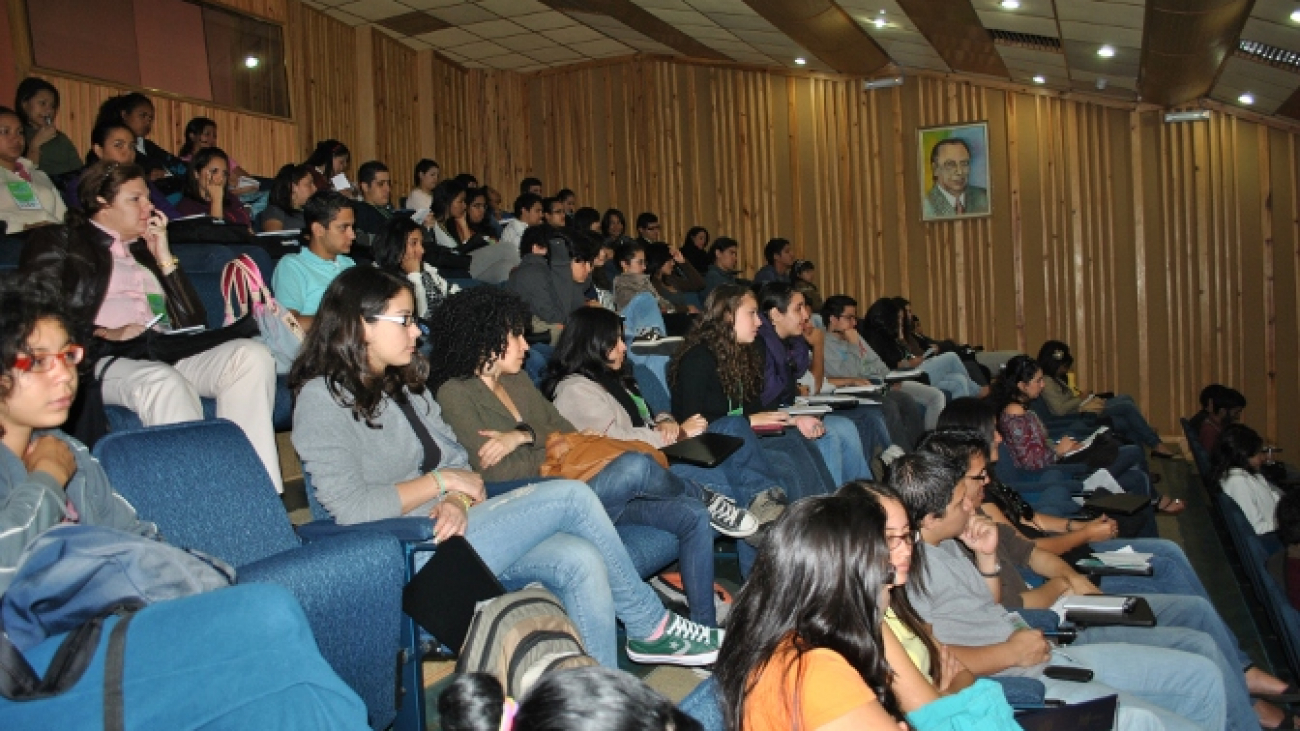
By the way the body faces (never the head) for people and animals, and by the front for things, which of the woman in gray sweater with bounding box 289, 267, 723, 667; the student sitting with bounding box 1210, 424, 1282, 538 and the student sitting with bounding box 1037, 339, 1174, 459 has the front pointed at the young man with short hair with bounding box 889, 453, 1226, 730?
the woman in gray sweater

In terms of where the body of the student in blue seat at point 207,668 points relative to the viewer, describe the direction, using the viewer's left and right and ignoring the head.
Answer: facing the viewer and to the right of the viewer

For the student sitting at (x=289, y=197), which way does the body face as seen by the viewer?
to the viewer's right

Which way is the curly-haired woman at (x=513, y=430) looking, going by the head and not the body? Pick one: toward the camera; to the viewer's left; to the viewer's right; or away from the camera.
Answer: to the viewer's right

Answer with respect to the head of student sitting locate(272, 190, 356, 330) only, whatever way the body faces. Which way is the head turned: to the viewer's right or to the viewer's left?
to the viewer's right

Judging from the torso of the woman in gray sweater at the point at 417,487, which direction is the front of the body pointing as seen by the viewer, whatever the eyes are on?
to the viewer's right

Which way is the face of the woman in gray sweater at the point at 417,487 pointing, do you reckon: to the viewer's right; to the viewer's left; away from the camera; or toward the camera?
to the viewer's right

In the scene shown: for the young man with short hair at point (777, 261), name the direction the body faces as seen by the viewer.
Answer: to the viewer's right
